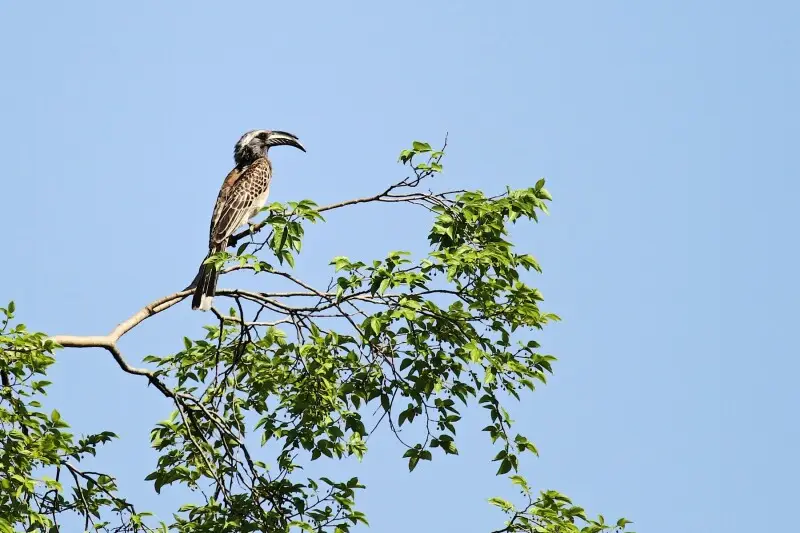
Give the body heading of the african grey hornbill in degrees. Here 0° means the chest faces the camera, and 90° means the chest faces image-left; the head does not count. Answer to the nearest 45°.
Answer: approximately 225°
